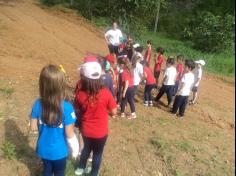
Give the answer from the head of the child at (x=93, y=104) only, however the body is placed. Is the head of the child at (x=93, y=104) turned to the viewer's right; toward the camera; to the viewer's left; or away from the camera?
away from the camera

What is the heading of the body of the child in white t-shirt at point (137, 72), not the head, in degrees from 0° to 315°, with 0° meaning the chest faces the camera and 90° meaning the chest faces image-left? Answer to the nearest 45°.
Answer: approximately 225°

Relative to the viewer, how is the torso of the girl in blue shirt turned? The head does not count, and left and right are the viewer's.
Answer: facing away from the viewer

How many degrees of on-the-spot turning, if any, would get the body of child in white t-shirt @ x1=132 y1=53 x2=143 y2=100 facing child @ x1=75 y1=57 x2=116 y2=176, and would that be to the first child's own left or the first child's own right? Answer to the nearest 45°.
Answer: approximately 135° to the first child's own right

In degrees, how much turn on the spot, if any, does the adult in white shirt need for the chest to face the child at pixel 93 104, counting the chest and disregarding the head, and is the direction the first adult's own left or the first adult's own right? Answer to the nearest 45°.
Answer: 0° — they already face them

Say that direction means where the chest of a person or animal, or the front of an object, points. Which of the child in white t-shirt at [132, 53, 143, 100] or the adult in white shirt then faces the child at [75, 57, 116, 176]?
the adult in white shirt

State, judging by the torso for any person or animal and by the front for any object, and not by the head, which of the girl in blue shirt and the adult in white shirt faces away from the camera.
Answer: the girl in blue shirt

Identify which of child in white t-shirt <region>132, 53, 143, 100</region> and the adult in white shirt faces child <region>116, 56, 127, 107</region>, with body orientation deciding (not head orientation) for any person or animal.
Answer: the adult in white shirt

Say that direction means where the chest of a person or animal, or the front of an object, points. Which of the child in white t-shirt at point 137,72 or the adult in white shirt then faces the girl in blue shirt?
the adult in white shirt

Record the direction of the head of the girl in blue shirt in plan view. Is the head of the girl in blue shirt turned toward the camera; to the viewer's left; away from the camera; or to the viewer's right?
away from the camera

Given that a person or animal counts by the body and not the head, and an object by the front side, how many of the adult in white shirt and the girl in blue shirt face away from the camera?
1
